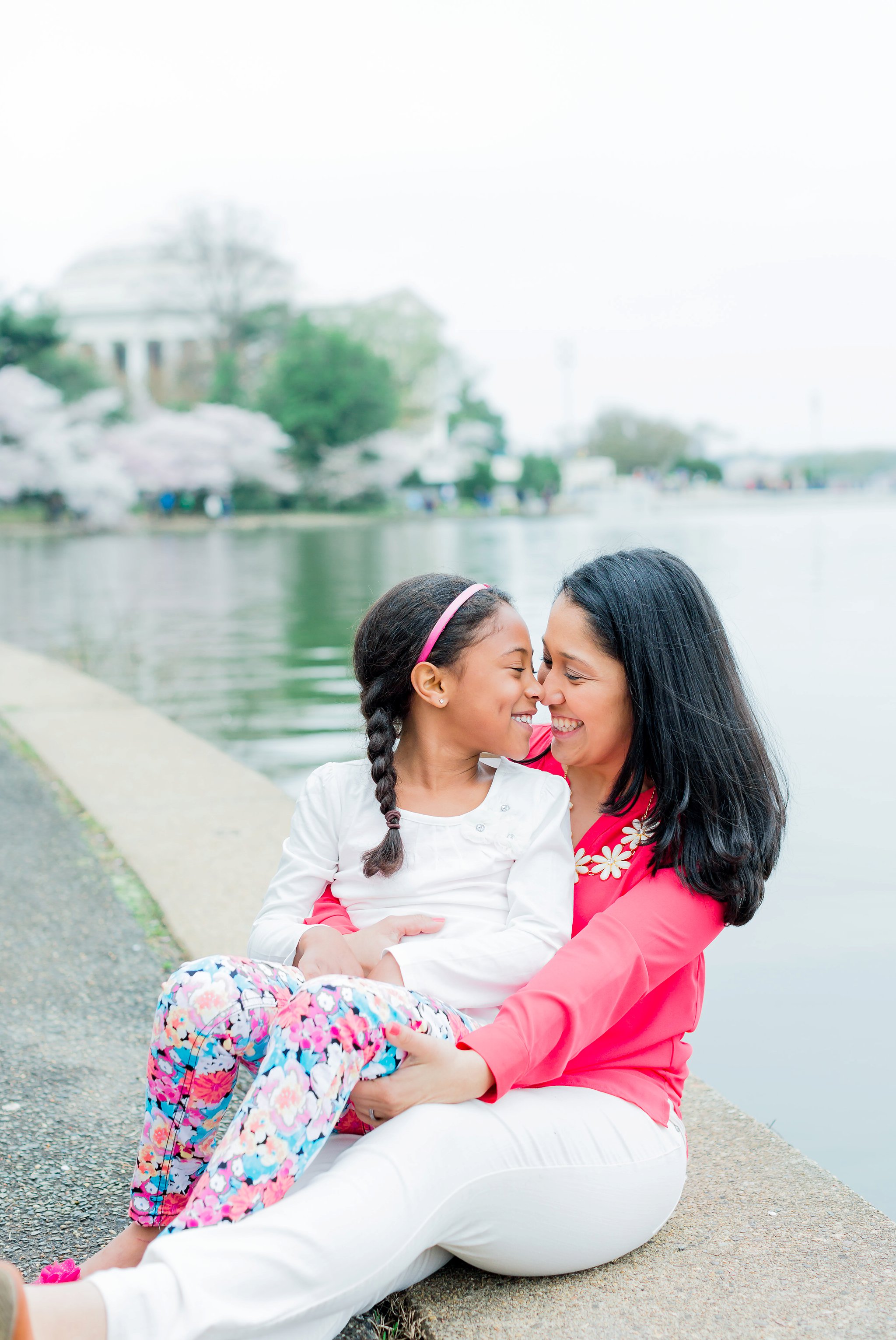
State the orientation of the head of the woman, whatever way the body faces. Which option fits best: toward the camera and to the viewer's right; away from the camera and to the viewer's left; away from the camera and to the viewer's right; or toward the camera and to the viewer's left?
toward the camera and to the viewer's left

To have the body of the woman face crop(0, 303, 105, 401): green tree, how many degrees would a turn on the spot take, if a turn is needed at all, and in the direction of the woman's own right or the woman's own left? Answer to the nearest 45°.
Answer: approximately 90° to the woman's own right

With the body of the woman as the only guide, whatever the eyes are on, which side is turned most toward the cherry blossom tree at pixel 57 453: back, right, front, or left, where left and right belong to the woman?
right

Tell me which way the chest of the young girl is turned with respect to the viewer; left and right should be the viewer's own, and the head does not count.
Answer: facing the viewer and to the left of the viewer

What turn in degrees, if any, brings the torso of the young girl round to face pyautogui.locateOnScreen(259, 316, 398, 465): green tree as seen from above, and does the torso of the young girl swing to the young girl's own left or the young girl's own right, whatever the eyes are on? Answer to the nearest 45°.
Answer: approximately 135° to the young girl's own right

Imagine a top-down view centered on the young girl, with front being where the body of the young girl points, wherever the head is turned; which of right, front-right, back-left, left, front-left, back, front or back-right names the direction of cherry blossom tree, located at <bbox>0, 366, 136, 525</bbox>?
back-right

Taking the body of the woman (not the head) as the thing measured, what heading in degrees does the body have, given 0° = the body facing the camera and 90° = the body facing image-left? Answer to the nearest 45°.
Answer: approximately 90°
